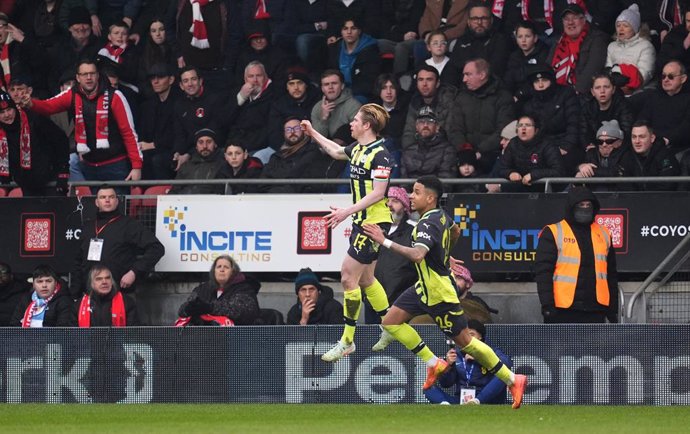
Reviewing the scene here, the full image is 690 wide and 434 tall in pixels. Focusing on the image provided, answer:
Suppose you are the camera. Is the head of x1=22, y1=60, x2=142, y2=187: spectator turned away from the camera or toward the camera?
toward the camera

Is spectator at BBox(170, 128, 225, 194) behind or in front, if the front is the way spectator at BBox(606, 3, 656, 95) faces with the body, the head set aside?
in front

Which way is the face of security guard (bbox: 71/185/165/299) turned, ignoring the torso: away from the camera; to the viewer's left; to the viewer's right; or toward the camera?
toward the camera

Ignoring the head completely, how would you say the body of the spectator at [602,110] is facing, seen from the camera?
toward the camera

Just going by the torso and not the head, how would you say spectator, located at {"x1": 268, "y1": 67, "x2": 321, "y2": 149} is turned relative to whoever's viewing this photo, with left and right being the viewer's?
facing the viewer

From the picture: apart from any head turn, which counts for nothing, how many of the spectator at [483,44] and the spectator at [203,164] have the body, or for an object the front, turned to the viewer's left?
0

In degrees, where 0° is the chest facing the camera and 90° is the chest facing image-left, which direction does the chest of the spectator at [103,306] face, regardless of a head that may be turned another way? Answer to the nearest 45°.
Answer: approximately 0°

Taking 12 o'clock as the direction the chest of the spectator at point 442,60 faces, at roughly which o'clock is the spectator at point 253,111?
the spectator at point 253,111 is roughly at 3 o'clock from the spectator at point 442,60.

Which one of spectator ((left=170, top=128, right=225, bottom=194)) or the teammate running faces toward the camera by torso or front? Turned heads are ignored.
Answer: the spectator

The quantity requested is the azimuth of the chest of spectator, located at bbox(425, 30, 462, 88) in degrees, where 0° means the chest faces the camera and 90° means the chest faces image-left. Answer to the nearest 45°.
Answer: approximately 0°

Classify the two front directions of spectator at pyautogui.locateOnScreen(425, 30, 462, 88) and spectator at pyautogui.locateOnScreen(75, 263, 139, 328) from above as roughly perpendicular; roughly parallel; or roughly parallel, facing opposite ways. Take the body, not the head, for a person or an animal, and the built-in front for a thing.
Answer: roughly parallel

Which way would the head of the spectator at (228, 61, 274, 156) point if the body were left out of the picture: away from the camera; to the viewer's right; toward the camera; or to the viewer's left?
toward the camera
